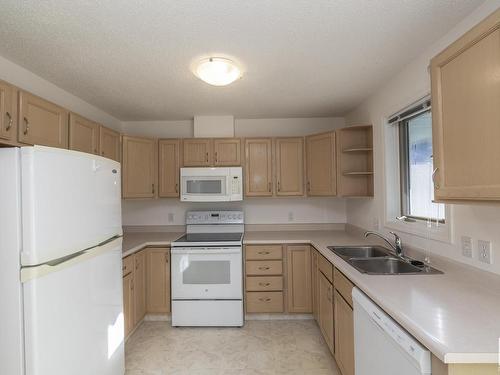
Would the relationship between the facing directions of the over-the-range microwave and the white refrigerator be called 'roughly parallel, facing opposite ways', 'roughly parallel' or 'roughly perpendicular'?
roughly perpendicular

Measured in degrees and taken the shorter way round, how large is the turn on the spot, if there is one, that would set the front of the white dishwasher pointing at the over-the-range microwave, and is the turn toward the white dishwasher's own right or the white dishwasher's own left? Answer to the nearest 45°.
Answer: approximately 90° to the white dishwasher's own right

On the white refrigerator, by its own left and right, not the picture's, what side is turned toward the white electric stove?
left

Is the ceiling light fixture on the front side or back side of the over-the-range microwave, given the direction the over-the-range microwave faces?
on the front side

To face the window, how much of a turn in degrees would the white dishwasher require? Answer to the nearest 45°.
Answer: approximately 135° to its right

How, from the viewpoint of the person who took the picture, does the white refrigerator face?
facing the viewer and to the right of the viewer

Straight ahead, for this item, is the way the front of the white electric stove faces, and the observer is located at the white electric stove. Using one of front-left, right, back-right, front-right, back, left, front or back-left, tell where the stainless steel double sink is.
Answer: front-left

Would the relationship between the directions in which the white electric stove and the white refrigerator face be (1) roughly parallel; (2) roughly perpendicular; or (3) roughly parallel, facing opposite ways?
roughly perpendicular

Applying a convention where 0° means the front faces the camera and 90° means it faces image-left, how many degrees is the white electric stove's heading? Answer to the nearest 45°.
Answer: approximately 0°

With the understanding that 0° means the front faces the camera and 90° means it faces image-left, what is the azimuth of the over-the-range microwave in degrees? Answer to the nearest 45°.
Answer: approximately 0°

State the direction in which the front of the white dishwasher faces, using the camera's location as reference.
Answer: facing the viewer and to the left of the viewer
